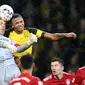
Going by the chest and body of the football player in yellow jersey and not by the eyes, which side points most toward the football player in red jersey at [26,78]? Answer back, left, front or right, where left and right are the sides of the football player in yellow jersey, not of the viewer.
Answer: front

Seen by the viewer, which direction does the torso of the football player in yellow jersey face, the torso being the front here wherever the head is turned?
toward the camera

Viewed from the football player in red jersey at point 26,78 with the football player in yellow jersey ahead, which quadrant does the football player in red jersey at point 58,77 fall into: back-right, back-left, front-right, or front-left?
front-right
